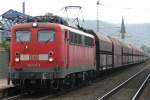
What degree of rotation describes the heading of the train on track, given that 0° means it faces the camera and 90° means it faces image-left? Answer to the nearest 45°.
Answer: approximately 45°
